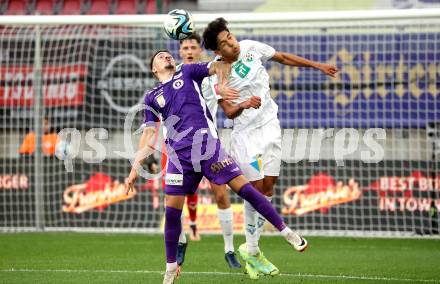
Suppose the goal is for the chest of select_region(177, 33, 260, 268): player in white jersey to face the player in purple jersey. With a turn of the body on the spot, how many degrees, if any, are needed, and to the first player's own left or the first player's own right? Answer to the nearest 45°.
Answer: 0° — they already face them

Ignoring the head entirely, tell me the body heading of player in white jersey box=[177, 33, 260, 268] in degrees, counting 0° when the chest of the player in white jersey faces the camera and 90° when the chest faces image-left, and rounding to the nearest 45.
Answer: approximately 0°
